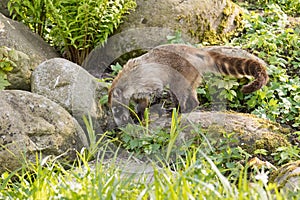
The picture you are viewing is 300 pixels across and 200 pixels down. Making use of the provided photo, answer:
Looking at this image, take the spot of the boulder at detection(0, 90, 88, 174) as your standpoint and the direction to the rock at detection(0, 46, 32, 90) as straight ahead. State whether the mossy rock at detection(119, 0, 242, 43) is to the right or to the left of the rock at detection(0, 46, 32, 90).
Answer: right

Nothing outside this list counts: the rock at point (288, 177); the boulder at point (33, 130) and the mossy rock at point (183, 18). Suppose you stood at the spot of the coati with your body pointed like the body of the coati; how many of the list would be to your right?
1

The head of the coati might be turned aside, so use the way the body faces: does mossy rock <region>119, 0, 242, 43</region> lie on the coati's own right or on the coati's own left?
on the coati's own right

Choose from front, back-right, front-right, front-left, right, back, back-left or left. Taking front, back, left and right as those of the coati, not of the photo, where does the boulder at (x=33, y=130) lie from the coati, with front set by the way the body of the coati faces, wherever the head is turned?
front-left

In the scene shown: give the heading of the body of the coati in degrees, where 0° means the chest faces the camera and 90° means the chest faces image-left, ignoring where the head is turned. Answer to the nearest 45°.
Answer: approximately 90°

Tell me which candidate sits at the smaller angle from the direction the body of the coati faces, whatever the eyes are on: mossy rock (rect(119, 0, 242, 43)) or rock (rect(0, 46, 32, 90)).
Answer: the rock

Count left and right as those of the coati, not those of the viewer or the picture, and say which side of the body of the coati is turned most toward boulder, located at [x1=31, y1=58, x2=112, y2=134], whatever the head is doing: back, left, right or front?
front

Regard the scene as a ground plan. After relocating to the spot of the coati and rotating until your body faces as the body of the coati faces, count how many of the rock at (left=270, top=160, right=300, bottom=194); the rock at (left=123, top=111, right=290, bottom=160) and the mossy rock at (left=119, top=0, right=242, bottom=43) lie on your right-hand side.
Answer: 1

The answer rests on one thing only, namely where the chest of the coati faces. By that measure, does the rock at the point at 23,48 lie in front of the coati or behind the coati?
in front

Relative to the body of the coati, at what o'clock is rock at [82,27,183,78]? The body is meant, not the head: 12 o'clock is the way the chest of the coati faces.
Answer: The rock is roughly at 2 o'clock from the coati.
